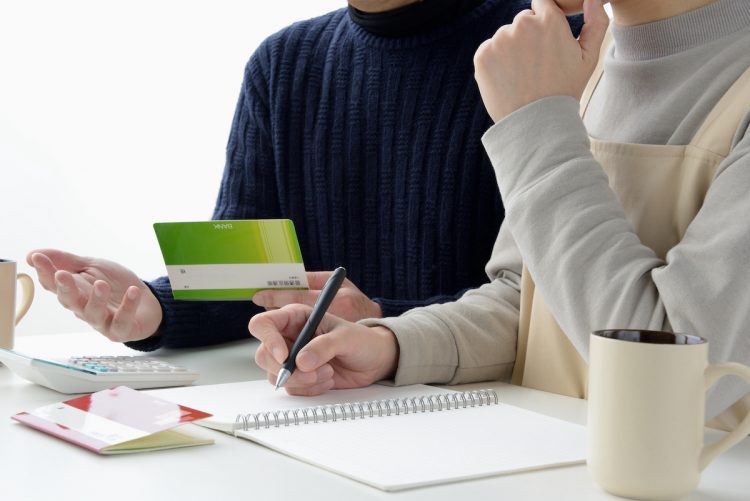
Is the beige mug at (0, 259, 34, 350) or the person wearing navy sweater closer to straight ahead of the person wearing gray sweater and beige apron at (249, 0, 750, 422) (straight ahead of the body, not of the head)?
the beige mug

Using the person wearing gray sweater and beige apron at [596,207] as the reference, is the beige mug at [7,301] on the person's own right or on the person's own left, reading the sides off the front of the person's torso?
on the person's own right

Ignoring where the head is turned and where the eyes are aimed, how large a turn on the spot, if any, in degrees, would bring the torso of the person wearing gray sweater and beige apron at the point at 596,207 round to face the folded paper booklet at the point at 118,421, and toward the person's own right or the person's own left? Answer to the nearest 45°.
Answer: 0° — they already face it

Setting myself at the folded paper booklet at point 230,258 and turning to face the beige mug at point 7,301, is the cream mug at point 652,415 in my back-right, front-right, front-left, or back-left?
back-left

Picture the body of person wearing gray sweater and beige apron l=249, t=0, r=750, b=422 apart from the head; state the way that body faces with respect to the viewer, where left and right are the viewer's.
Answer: facing the viewer and to the left of the viewer

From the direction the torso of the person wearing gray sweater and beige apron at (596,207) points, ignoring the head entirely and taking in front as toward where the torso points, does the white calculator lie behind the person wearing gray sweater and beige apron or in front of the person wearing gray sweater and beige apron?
in front

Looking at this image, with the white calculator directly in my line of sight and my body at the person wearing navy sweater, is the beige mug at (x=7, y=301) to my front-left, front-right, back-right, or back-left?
front-right

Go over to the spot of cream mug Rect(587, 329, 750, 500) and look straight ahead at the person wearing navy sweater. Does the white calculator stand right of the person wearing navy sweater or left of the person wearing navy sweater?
left
